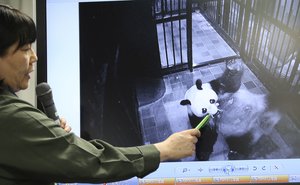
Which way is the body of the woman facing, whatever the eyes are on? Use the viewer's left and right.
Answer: facing to the right of the viewer

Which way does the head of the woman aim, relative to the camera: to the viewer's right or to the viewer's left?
to the viewer's right
